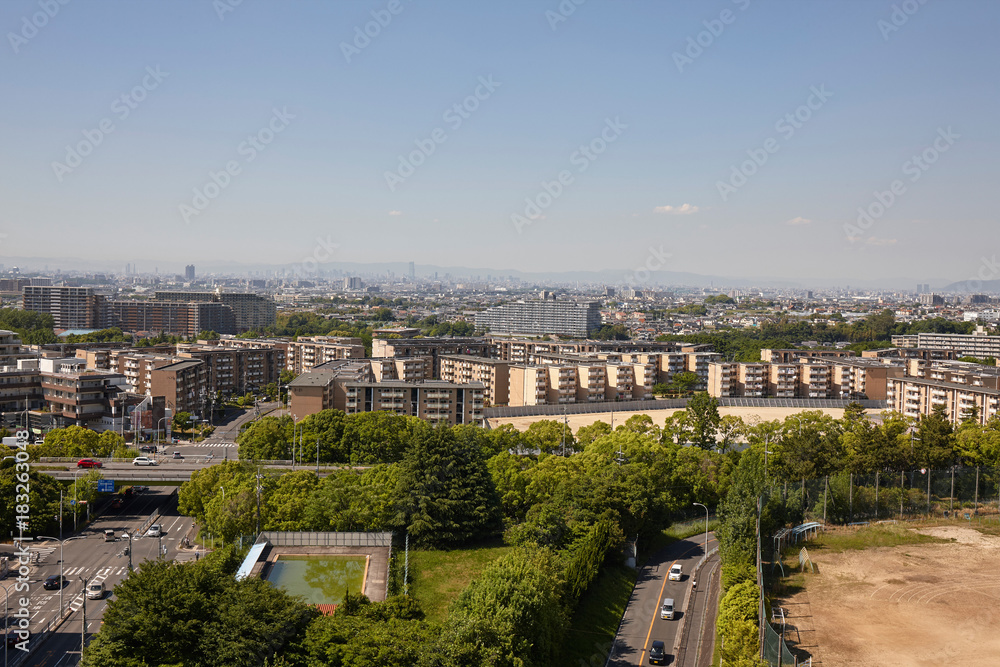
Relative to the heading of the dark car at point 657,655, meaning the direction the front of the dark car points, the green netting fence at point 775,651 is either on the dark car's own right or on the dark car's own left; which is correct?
on the dark car's own left

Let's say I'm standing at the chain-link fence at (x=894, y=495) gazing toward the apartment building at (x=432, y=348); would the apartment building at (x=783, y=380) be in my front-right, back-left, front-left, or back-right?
front-right

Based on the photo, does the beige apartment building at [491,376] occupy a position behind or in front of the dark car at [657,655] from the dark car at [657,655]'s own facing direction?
behind

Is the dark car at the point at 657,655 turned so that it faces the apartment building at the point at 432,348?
no

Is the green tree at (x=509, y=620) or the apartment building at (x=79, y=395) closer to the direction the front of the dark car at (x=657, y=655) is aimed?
the green tree

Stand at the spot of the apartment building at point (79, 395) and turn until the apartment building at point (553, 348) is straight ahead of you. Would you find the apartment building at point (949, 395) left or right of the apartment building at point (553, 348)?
right

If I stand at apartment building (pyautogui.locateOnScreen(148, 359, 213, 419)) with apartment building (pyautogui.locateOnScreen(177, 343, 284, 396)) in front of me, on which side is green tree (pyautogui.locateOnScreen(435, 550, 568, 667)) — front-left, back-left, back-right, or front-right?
back-right

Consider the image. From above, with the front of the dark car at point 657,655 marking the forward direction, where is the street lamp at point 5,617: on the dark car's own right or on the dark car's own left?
on the dark car's own right

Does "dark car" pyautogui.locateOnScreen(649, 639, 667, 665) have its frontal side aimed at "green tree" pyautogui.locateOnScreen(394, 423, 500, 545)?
no

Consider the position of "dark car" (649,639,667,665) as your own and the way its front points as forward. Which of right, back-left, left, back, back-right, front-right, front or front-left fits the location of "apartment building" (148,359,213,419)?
back-right

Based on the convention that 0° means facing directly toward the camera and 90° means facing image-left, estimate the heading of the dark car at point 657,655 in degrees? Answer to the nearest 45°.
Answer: approximately 0°

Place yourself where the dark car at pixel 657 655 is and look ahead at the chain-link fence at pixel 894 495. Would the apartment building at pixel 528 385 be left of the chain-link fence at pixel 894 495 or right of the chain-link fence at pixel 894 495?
left

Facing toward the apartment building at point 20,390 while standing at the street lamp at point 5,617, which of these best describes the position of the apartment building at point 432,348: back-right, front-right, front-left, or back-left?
front-right

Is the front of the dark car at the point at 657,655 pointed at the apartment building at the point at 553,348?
no

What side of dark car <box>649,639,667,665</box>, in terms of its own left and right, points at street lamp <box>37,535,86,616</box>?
right

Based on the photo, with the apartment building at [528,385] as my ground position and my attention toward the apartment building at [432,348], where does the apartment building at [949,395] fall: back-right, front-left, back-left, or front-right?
back-right
